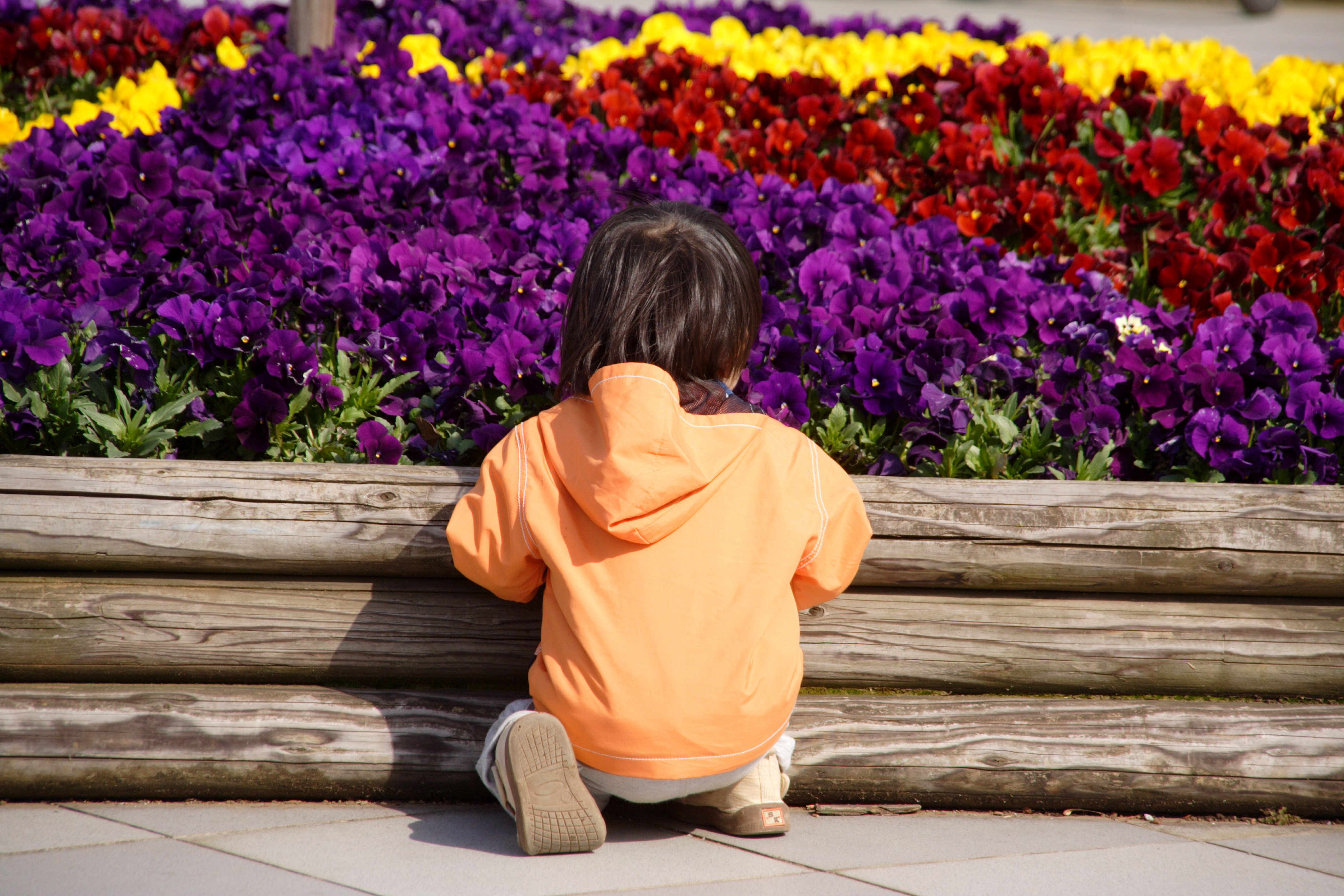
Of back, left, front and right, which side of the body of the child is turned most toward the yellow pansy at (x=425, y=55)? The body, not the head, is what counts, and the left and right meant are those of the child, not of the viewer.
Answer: front

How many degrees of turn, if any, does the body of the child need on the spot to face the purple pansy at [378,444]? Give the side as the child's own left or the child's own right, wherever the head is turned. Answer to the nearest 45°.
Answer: approximately 45° to the child's own left

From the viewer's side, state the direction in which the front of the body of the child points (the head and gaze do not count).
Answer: away from the camera

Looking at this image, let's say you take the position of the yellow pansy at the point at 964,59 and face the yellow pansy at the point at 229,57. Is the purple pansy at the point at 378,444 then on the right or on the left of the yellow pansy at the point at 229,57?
left

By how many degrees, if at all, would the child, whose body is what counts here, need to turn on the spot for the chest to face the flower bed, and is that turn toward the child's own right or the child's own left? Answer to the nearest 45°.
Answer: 0° — they already face it
